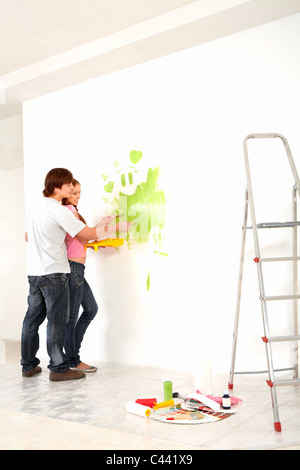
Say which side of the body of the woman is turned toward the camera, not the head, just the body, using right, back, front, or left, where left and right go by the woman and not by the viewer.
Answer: right

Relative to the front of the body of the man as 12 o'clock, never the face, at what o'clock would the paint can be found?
The paint can is roughly at 3 o'clock from the man.

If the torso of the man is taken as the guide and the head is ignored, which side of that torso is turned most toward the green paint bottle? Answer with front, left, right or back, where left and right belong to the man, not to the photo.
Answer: right

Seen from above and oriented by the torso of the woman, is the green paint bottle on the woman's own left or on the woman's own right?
on the woman's own right

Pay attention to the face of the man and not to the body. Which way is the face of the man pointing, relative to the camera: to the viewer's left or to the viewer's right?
to the viewer's right

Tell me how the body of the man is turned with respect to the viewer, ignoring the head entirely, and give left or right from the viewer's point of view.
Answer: facing away from the viewer and to the right of the viewer
